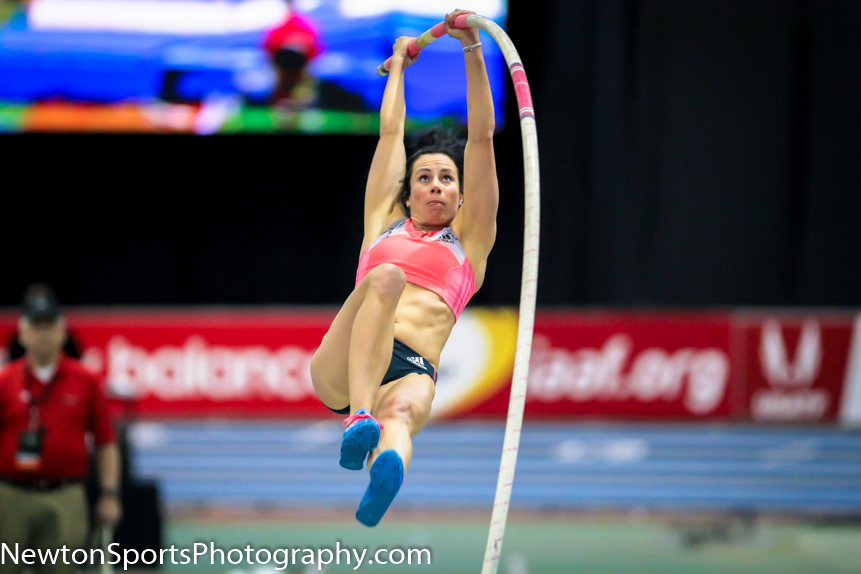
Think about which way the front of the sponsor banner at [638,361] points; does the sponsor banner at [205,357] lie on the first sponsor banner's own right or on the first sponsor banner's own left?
on the first sponsor banner's own right

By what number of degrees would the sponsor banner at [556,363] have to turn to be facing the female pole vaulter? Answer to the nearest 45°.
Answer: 0° — it already faces them

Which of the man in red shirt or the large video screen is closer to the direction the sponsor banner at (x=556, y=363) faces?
the man in red shirt

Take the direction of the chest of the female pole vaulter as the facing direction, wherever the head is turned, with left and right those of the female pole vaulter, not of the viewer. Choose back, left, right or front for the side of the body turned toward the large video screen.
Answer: back

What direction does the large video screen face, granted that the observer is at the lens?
facing the viewer

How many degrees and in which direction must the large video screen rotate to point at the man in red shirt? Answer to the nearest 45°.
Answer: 0° — it already faces them

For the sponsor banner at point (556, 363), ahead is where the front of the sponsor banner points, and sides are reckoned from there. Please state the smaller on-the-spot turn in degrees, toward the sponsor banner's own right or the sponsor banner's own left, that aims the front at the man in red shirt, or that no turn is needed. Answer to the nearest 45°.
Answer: approximately 45° to the sponsor banner's own right

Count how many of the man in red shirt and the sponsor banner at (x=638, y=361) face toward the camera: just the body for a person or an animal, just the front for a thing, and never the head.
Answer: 2

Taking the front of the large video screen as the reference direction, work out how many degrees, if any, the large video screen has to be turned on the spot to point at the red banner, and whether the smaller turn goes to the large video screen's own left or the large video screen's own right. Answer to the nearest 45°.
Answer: approximately 45° to the large video screen's own left

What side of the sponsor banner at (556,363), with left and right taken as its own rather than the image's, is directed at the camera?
front
